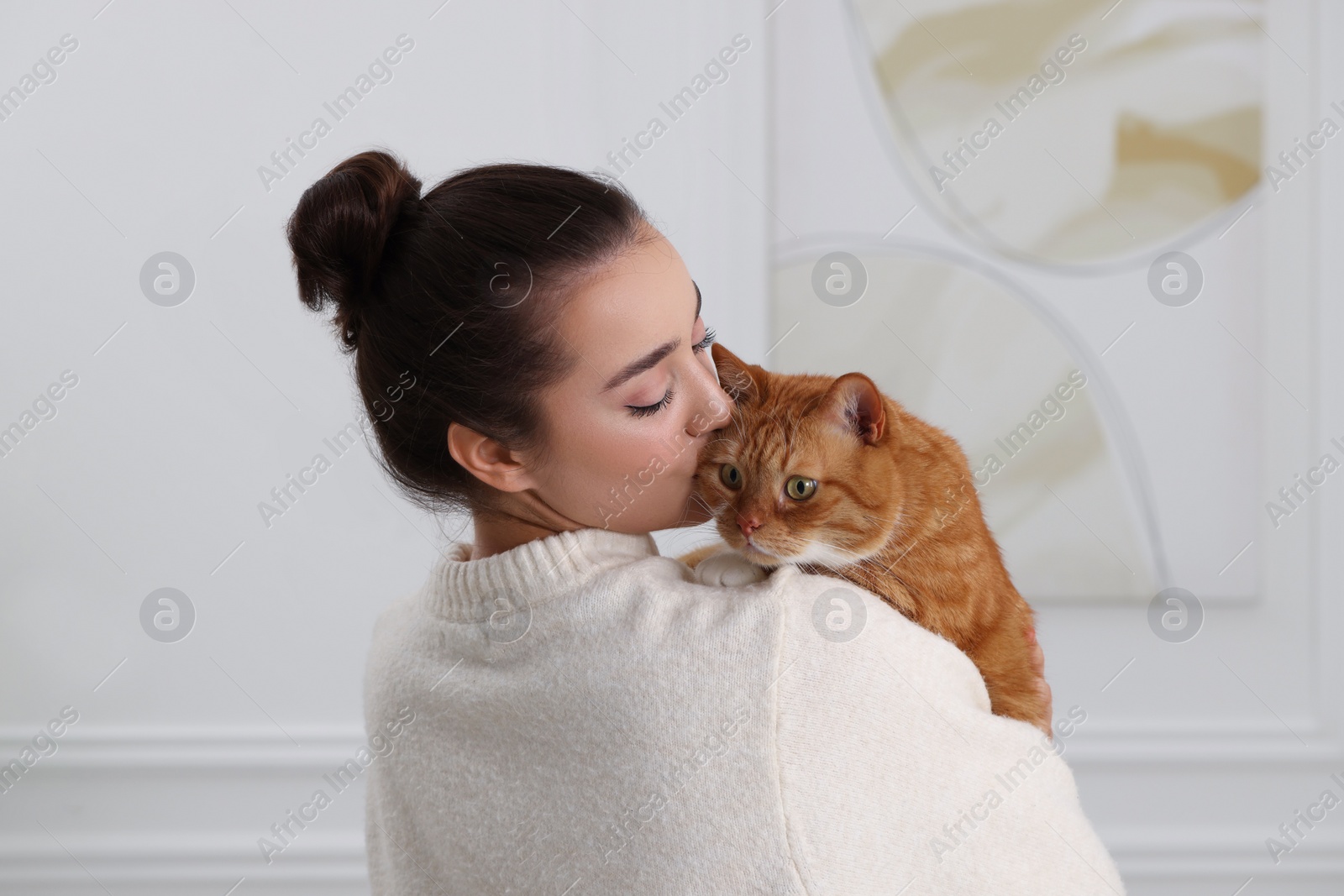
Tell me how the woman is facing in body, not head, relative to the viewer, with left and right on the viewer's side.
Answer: facing away from the viewer and to the right of the viewer

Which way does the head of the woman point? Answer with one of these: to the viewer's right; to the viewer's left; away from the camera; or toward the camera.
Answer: to the viewer's right

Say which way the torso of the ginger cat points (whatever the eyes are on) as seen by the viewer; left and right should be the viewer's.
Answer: facing the viewer and to the left of the viewer
